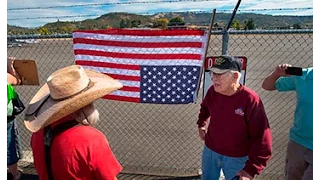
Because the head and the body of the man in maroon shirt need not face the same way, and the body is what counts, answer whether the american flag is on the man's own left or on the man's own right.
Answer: on the man's own right

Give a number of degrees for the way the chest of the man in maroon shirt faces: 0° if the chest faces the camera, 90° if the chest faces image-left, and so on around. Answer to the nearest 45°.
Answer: approximately 45°
